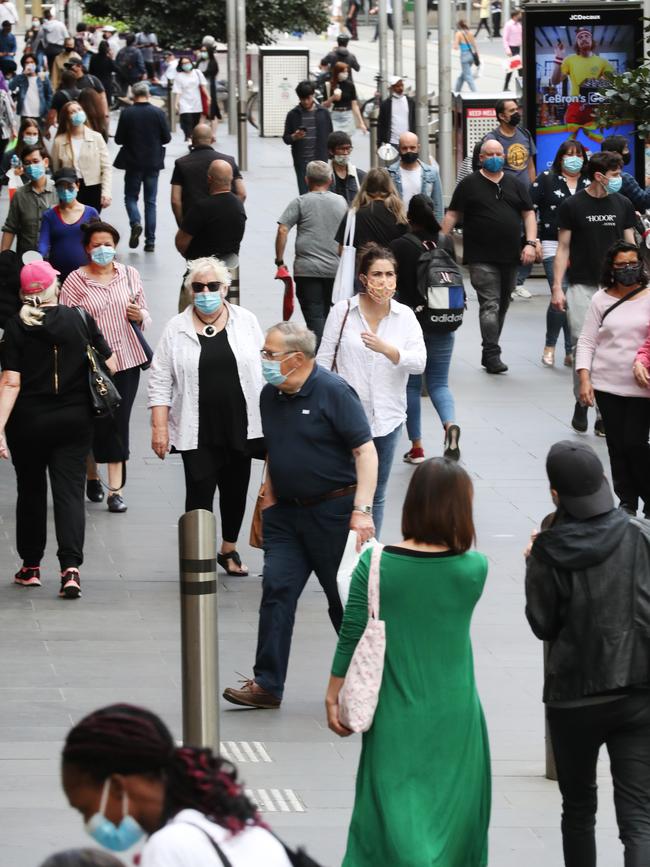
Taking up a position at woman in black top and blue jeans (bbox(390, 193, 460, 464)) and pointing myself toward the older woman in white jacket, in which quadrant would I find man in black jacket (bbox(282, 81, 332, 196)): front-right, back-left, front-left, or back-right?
back-right

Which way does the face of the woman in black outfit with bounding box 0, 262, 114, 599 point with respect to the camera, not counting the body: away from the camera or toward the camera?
away from the camera

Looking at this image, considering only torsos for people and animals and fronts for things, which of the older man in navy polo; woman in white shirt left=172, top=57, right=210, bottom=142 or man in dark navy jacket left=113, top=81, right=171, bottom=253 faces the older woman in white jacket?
the woman in white shirt

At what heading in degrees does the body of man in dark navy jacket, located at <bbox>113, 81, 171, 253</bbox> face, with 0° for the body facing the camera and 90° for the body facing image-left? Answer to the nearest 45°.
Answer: approximately 180°

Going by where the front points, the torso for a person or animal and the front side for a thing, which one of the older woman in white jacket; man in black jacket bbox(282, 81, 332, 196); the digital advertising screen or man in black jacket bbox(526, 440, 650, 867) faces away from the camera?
man in black jacket bbox(526, 440, 650, 867)

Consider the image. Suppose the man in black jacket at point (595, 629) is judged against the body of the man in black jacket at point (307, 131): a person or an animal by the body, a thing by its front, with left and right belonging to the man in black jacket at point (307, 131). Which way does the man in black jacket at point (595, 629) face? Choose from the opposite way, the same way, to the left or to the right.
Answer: the opposite way

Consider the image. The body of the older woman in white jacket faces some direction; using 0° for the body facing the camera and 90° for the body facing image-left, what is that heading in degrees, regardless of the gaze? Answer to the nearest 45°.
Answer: approximately 0°

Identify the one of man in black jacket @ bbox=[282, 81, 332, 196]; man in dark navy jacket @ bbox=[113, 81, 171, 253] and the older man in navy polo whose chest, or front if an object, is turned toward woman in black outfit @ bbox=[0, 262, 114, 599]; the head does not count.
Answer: man in black jacket @ bbox=[282, 81, 332, 196]

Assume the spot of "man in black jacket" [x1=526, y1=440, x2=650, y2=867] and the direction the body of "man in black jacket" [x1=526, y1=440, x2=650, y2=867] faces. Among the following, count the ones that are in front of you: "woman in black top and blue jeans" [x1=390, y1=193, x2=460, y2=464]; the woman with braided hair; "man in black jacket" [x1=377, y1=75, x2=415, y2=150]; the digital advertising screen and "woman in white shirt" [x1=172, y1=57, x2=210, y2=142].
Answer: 4

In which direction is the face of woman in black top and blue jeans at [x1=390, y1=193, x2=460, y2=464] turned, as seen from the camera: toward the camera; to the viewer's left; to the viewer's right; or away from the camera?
away from the camera

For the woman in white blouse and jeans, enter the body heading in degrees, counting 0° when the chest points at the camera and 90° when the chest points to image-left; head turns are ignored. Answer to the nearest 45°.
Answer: approximately 0°

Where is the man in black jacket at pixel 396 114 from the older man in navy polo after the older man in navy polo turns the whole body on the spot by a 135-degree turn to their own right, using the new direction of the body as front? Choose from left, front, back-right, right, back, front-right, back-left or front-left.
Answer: front

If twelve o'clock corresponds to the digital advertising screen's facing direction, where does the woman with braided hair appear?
The woman with braided hair is roughly at 12 o'clock from the digital advertising screen.

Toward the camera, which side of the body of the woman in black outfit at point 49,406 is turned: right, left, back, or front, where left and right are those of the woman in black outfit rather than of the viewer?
back

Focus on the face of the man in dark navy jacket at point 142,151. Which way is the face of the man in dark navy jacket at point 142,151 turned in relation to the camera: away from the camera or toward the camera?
away from the camera
